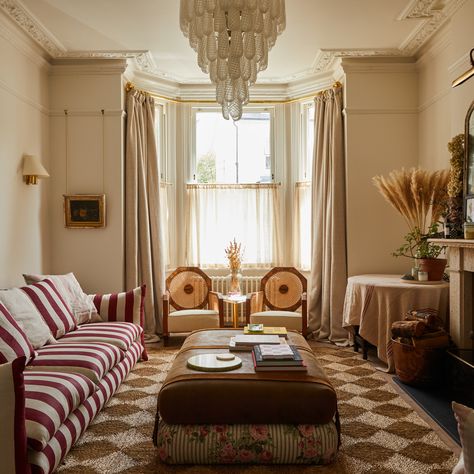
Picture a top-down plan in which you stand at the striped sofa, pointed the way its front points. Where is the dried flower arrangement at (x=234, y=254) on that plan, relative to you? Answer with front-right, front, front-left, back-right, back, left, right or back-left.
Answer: left

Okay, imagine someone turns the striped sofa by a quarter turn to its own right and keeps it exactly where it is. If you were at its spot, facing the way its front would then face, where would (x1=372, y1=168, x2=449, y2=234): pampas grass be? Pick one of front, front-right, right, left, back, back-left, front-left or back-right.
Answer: back-left

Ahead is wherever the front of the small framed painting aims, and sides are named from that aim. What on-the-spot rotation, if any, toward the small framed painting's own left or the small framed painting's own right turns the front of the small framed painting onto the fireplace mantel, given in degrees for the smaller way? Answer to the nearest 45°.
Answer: approximately 45° to the small framed painting's own left

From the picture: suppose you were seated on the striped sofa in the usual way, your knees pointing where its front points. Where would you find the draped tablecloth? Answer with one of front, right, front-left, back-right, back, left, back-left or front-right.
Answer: front-left

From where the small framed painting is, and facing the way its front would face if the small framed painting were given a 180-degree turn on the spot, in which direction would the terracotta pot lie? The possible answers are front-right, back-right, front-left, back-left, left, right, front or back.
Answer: back-right

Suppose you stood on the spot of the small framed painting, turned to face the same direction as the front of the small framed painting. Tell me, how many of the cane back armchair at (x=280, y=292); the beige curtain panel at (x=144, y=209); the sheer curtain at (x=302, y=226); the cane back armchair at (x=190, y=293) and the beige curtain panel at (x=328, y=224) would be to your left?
5

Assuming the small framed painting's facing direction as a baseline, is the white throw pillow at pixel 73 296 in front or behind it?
in front

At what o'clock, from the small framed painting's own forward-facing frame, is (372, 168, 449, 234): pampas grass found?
The pampas grass is roughly at 10 o'clock from the small framed painting.

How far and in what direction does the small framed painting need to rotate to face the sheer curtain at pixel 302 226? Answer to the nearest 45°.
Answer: approximately 90° to its left

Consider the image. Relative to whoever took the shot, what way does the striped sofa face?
facing the viewer and to the right of the viewer

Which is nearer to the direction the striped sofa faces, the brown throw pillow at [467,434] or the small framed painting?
the brown throw pillow

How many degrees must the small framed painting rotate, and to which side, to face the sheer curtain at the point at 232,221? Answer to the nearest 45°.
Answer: approximately 90° to its left

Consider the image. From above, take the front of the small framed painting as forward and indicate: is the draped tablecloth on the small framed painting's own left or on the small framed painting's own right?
on the small framed painting's own left

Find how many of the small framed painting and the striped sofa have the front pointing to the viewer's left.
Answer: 0

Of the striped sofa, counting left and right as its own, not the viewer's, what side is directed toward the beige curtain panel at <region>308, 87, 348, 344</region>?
left

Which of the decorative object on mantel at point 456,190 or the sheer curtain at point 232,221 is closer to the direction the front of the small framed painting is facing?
the decorative object on mantel

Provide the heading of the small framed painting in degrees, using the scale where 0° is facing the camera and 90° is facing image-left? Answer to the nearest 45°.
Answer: approximately 0°
